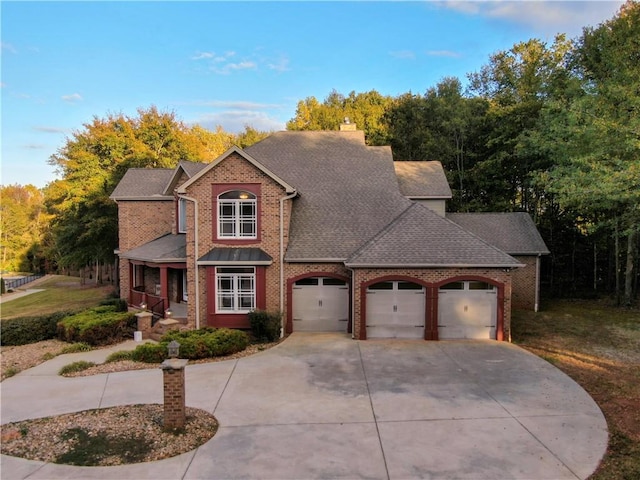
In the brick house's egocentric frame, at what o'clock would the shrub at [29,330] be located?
The shrub is roughly at 3 o'clock from the brick house.

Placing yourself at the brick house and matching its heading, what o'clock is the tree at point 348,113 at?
The tree is roughly at 6 o'clock from the brick house.

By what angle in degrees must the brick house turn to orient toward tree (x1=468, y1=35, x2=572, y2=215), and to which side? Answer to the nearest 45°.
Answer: approximately 135° to its left

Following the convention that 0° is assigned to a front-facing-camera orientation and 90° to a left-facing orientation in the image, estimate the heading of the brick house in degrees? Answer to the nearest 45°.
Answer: approximately 0°

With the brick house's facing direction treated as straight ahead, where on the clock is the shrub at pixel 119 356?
The shrub is roughly at 2 o'clock from the brick house.

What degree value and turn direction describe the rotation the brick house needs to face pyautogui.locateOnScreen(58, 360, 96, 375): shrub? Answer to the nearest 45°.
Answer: approximately 45° to its right

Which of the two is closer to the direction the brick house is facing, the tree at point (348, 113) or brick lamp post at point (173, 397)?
the brick lamp post

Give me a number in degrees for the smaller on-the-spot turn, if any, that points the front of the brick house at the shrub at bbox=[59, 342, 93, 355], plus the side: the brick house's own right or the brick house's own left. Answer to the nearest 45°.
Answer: approximately 90° to the brick house's own right
